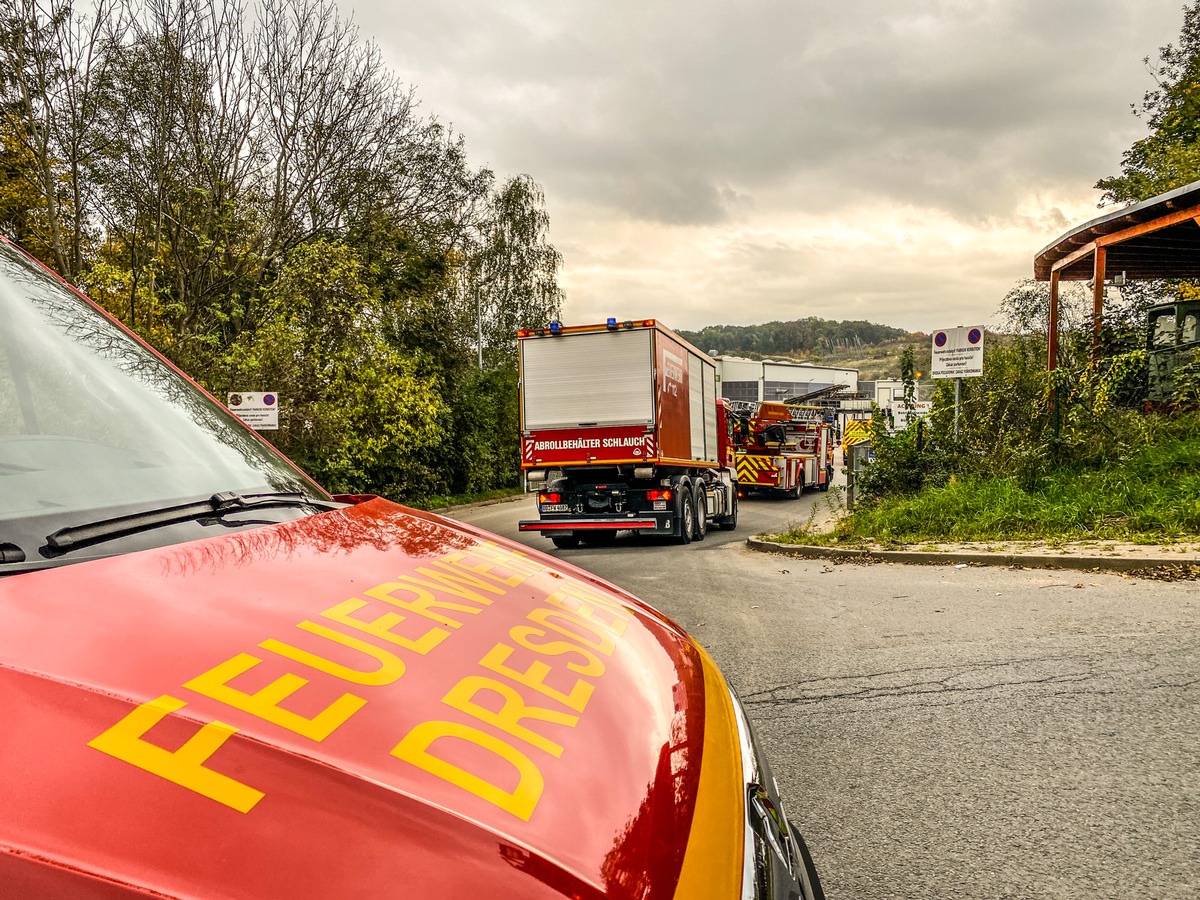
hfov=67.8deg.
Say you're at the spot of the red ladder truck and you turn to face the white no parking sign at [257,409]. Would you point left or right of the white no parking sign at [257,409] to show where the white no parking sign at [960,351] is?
left

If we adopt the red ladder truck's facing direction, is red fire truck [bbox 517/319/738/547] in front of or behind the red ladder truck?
behind

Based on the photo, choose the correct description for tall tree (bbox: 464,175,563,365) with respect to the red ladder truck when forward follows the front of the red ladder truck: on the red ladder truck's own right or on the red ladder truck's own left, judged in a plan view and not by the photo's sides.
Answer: on the red ladder truck's own left

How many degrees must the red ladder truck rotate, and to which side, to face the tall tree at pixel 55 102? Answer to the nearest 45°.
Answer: approximately 180°

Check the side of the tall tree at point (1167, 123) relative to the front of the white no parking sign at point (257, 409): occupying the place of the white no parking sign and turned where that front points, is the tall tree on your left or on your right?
on your left

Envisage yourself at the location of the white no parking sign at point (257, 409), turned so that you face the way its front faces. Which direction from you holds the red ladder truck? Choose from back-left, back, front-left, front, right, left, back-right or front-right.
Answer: back-left

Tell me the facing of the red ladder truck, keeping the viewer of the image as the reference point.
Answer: facing away from the viewer and to the right of the viewer

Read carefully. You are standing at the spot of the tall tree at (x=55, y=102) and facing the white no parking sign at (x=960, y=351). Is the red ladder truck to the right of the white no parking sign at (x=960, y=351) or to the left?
left

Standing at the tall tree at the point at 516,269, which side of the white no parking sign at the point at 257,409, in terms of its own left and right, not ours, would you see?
back

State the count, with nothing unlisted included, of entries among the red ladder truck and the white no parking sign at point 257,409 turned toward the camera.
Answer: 1

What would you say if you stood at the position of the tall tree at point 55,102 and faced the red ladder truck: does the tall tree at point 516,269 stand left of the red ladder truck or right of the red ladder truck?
left

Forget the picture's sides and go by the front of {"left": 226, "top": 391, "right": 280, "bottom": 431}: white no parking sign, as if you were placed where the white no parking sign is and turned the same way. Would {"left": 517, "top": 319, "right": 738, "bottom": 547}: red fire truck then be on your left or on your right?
on your left

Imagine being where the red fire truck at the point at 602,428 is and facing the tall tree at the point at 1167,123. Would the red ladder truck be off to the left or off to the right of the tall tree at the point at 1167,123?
left
